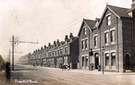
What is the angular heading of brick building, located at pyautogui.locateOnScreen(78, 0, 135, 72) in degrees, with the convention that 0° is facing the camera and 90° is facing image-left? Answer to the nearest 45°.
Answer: approximately 45°
